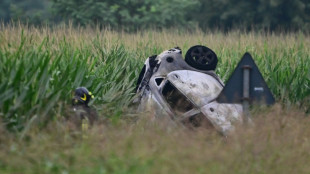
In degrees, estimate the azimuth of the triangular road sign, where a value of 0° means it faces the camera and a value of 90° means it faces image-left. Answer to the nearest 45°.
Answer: approximately 180°
